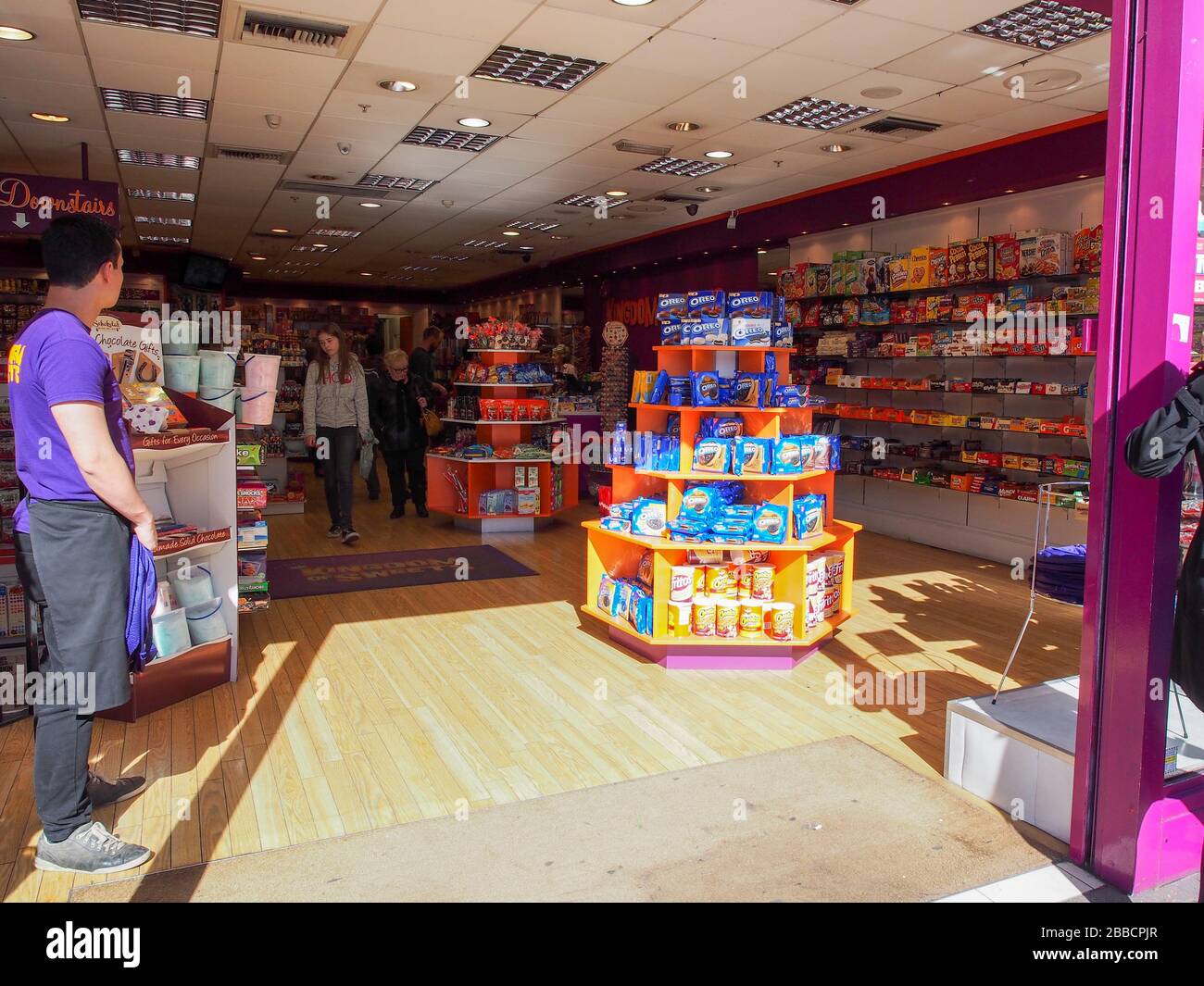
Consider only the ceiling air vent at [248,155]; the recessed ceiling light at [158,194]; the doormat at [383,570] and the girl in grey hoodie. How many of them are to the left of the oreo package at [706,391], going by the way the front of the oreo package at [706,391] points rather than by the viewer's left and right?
0

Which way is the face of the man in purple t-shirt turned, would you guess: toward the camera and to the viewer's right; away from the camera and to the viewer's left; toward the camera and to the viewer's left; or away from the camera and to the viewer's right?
away from the camera and to the viewer's right

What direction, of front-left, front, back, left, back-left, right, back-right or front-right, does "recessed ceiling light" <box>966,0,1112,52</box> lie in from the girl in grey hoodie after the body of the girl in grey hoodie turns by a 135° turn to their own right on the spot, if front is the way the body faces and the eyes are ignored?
back

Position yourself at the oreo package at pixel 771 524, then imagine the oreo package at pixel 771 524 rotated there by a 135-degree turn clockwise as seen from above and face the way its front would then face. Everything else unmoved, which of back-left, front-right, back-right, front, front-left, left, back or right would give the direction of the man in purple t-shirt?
left

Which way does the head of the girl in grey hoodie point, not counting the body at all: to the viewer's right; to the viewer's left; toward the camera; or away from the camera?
toward the camera

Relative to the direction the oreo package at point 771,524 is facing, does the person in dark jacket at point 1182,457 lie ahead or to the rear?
ahead

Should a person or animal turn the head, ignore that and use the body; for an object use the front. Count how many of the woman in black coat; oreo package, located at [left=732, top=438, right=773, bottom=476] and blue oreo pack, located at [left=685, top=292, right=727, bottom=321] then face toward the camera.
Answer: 3

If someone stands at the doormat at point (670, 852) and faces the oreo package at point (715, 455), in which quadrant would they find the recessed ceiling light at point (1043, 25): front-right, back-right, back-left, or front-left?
front-right

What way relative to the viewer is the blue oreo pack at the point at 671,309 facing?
toward the camera

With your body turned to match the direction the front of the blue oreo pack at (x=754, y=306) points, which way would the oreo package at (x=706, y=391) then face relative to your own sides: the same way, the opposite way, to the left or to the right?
the same way

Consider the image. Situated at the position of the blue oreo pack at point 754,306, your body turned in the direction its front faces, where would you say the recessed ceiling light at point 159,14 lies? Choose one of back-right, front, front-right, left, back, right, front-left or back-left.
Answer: right

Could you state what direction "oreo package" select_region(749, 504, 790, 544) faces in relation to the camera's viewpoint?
facing the viewer

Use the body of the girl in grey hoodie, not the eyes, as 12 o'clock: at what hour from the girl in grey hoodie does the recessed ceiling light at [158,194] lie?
The recessed ceiling light is roughly at 5 o'clock from the girl in grey hoodie.

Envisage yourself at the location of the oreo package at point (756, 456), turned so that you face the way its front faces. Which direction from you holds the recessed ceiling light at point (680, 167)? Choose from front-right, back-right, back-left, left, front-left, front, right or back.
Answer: back

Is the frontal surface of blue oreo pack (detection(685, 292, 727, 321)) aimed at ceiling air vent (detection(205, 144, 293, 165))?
no

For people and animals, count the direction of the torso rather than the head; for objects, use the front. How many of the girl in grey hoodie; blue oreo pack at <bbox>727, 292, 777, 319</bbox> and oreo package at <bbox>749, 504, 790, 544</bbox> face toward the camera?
3

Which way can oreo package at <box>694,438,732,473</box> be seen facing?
toward the camera

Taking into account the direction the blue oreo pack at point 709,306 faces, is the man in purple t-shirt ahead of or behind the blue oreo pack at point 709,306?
ahead

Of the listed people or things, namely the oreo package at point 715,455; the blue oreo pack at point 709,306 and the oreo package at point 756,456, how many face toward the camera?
3

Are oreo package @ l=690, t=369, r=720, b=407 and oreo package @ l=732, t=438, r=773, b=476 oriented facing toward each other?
no

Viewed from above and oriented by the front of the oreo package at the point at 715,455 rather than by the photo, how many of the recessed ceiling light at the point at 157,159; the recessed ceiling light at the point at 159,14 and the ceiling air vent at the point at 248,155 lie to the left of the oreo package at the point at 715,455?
0

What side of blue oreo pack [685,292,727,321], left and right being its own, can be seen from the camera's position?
front
